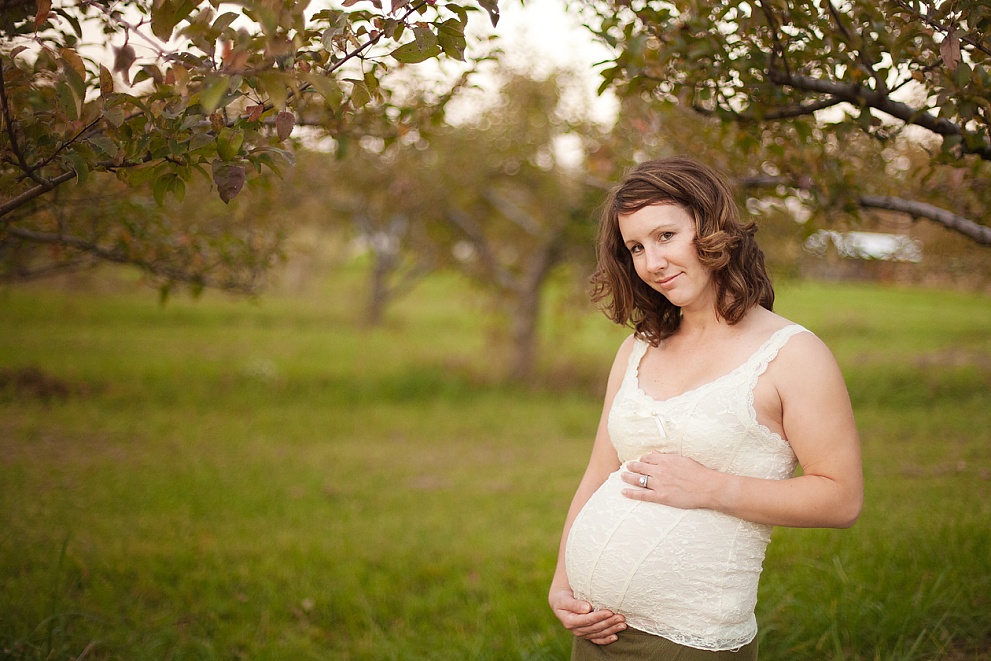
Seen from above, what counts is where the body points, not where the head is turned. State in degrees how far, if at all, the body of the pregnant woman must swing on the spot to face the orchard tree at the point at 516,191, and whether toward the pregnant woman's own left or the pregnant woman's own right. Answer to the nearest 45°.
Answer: approximately 135° to the pregnant woman's own right

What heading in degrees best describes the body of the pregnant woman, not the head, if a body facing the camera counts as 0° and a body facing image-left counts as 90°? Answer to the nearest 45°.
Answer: approximately 45°
